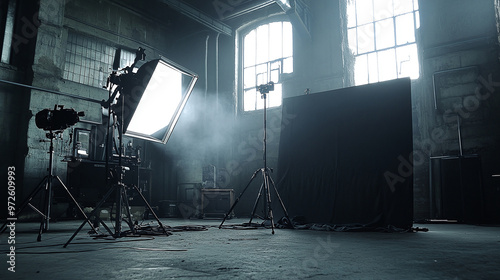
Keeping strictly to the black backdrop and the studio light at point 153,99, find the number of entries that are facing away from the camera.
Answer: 0

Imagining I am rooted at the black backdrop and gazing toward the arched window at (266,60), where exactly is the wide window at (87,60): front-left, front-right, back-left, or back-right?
front-left

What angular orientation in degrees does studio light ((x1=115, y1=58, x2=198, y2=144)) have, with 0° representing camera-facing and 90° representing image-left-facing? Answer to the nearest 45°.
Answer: approximately 315°

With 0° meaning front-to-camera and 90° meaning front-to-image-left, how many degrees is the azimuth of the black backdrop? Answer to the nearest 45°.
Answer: approximately 45°

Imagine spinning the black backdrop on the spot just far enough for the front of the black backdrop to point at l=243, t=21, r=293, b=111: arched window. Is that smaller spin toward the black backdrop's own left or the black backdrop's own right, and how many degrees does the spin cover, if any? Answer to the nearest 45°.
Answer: approximately 90° to the black backdrop's own right

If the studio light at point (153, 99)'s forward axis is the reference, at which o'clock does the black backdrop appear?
The black backdrop is roughly at 10 o'clock from the studio light.

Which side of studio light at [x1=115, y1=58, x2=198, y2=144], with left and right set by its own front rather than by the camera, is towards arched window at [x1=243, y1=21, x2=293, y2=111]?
left

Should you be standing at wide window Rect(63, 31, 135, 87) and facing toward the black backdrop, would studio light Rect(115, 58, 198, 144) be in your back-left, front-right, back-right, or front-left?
front-right

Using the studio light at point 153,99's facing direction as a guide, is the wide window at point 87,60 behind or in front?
behind

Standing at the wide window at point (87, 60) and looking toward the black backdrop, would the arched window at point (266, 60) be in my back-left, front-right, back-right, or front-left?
front-left

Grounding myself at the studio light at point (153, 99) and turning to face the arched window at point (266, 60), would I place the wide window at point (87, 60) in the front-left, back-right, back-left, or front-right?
front-left

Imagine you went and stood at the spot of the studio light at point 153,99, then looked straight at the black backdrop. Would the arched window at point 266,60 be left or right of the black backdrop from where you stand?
left
